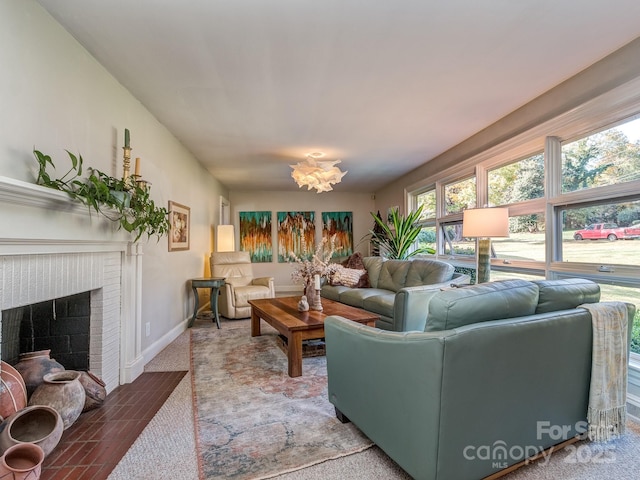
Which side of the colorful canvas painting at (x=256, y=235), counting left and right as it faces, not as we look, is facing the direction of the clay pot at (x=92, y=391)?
front

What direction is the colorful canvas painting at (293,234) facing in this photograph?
toward the camera

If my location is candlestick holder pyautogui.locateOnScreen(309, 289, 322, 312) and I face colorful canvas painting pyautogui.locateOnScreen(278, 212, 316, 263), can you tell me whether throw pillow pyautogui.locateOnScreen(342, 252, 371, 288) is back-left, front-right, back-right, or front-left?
front-right

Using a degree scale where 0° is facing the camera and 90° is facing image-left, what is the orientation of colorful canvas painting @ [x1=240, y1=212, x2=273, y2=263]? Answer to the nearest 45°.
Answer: approximately 0°

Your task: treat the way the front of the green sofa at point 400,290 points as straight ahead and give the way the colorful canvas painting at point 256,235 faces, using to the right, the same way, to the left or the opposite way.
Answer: to the left

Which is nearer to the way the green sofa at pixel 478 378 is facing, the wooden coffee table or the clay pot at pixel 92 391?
the wooden coffee table

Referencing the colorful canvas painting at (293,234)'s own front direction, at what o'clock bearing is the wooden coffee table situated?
The wooden coffee table is roughly at 12 o'clock from the colorful canvas painting.

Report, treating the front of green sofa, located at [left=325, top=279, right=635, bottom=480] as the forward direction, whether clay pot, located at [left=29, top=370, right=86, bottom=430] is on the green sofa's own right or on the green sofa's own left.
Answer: on the green sofa's own left

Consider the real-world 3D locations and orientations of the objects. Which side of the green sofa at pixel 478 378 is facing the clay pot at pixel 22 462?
left

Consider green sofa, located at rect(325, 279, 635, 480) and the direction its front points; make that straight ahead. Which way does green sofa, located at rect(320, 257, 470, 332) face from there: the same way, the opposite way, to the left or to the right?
to the left

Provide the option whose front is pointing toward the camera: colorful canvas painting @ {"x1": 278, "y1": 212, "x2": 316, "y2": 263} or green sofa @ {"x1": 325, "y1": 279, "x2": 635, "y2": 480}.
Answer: the colorful canvas painting

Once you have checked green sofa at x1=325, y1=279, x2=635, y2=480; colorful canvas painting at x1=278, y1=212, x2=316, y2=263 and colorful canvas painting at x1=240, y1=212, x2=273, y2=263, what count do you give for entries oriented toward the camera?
2

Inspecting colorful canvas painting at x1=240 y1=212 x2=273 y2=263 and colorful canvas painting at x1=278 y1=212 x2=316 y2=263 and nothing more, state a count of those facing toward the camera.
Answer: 2

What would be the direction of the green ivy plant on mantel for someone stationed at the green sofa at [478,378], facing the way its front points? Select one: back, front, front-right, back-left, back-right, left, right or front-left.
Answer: front-left

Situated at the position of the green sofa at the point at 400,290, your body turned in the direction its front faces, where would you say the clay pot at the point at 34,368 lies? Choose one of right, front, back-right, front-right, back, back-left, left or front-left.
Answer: front

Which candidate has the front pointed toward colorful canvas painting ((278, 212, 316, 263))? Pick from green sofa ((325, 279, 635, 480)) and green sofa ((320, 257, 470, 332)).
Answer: green sofa ((325, 279, 635, 480))

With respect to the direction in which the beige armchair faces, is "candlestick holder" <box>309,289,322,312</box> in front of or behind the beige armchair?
in front

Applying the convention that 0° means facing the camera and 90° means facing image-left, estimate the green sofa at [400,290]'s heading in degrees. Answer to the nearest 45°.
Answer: approximately 45°

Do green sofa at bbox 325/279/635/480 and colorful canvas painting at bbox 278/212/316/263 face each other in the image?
yes

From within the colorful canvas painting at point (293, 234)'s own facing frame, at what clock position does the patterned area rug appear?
The patterned area rug is roughly at 12 o'clock from the colorful canvas painting.

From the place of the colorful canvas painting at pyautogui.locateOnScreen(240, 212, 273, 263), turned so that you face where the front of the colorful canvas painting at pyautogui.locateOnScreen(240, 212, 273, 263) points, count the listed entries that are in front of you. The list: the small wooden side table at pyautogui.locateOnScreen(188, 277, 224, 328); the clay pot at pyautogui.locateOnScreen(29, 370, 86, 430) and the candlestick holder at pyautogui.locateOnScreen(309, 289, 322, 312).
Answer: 3
